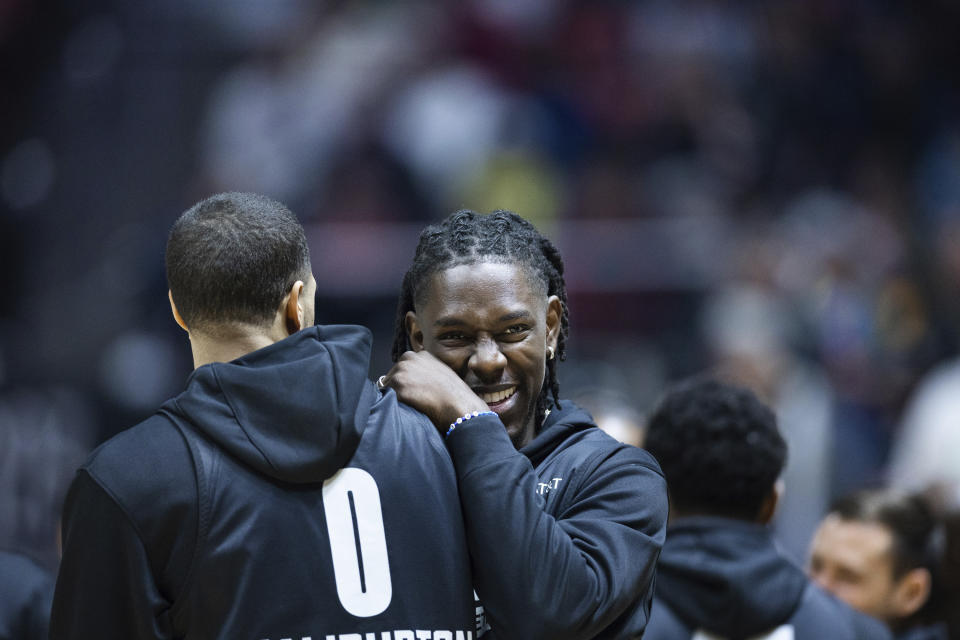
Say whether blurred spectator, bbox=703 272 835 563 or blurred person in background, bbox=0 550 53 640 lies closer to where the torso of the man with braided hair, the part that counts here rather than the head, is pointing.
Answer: the blurred person in background

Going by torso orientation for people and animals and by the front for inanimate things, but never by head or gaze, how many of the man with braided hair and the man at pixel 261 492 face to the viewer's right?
0

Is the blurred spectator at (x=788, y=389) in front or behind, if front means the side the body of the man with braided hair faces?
behind

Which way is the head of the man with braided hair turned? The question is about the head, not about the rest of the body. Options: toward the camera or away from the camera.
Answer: toward the camera

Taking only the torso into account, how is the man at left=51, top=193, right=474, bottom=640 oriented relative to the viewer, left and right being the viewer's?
facing away from the viewer and to the left of the viewer

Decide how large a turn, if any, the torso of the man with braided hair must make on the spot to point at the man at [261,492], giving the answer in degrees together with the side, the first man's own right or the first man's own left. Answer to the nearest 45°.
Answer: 0° — they already face them

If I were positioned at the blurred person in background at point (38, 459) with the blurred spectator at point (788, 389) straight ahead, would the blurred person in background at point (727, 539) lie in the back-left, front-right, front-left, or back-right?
front-right

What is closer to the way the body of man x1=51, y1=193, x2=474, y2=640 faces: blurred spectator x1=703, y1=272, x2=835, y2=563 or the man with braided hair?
the blurred spectator

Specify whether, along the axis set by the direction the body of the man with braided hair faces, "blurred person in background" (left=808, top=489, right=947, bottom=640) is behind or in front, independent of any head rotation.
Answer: behind

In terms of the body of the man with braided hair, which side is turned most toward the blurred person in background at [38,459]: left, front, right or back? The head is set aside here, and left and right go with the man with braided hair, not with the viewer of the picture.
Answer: right

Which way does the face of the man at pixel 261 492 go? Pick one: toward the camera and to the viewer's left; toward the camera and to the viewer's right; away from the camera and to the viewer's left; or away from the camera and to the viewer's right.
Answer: away from the camera and to the viewer's right

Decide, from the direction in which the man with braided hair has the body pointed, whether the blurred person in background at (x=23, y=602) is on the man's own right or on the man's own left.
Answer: on the man's own right
